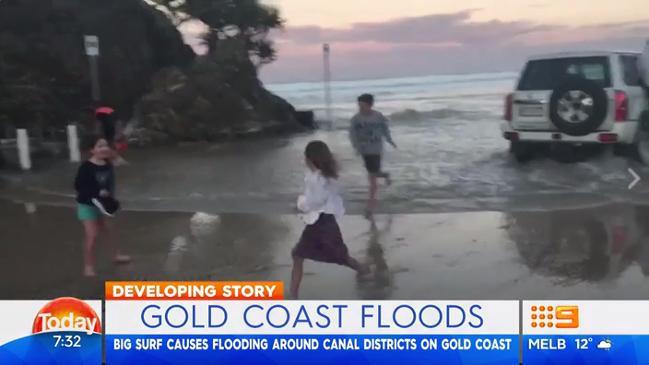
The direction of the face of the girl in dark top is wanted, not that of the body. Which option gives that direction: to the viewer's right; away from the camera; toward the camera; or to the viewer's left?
toward the camera

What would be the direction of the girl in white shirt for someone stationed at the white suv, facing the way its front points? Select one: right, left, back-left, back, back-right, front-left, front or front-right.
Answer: back-left

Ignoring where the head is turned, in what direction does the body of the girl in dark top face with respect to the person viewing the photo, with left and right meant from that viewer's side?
facing the viewer and to the right of the viewer
